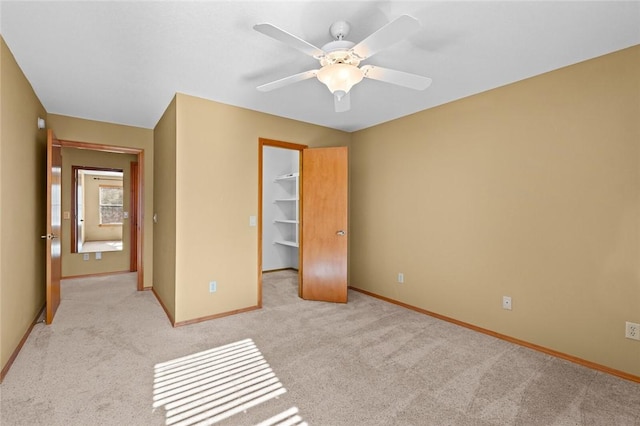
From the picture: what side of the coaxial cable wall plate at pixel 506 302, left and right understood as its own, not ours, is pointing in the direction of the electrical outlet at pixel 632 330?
left

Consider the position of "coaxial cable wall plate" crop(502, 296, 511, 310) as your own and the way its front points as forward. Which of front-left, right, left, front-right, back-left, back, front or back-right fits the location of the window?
right

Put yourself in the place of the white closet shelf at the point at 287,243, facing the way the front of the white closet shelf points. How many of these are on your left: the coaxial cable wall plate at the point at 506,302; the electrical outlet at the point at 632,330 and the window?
2

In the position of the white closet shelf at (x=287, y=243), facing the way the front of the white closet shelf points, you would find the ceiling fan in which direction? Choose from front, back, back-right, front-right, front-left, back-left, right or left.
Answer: front-left

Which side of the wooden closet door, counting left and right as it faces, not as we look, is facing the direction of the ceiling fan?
front

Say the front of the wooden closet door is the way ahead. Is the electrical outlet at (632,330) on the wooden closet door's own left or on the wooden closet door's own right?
on the wooden closet door's own left

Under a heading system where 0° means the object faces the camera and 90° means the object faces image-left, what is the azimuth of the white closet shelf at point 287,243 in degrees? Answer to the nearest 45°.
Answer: approximately 45°

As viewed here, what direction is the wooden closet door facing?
toward the camera

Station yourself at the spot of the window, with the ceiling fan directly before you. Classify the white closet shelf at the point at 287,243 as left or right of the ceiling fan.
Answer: left

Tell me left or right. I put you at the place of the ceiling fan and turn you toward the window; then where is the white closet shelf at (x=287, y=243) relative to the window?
right

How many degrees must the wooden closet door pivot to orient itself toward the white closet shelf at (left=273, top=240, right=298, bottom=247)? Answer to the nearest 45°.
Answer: approximately 135° to its right
